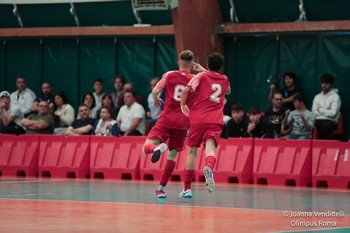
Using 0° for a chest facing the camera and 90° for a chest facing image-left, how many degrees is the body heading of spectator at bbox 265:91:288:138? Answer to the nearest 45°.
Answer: approximately 0°

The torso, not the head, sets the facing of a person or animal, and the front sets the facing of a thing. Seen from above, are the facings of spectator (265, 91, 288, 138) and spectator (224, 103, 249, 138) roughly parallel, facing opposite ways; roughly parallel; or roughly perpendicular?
roughly parallel

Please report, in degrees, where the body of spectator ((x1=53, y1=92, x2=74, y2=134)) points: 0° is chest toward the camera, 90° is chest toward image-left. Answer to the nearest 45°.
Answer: approximately 45°

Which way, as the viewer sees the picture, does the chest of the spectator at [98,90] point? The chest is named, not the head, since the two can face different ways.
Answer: toward the camera

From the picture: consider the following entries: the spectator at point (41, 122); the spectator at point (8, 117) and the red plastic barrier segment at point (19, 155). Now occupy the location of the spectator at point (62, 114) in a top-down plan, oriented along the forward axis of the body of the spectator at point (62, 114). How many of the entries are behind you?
0

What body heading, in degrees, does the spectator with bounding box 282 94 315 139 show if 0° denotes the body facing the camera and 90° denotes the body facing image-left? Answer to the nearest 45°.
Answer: approximately 45°

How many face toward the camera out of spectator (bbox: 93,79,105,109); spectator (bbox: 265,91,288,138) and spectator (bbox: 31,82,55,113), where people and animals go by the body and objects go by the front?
3

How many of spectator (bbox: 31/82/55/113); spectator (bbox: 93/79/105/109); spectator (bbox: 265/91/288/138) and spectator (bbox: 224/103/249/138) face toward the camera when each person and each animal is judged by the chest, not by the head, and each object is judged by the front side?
4

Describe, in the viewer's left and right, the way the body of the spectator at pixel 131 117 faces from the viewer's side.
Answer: facing the viewer and to the left of the viewer

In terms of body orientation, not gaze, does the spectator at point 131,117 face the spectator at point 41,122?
no

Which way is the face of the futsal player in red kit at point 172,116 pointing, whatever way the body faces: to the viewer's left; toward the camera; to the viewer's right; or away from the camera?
away from the camera

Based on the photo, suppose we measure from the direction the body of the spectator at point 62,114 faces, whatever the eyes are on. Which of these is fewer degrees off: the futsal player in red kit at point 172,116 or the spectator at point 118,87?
the futsal player in red kit

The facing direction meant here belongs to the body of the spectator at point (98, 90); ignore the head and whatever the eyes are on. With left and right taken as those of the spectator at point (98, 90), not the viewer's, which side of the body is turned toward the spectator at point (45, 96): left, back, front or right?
right

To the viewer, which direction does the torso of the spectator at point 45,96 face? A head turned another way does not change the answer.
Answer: toward the camera
